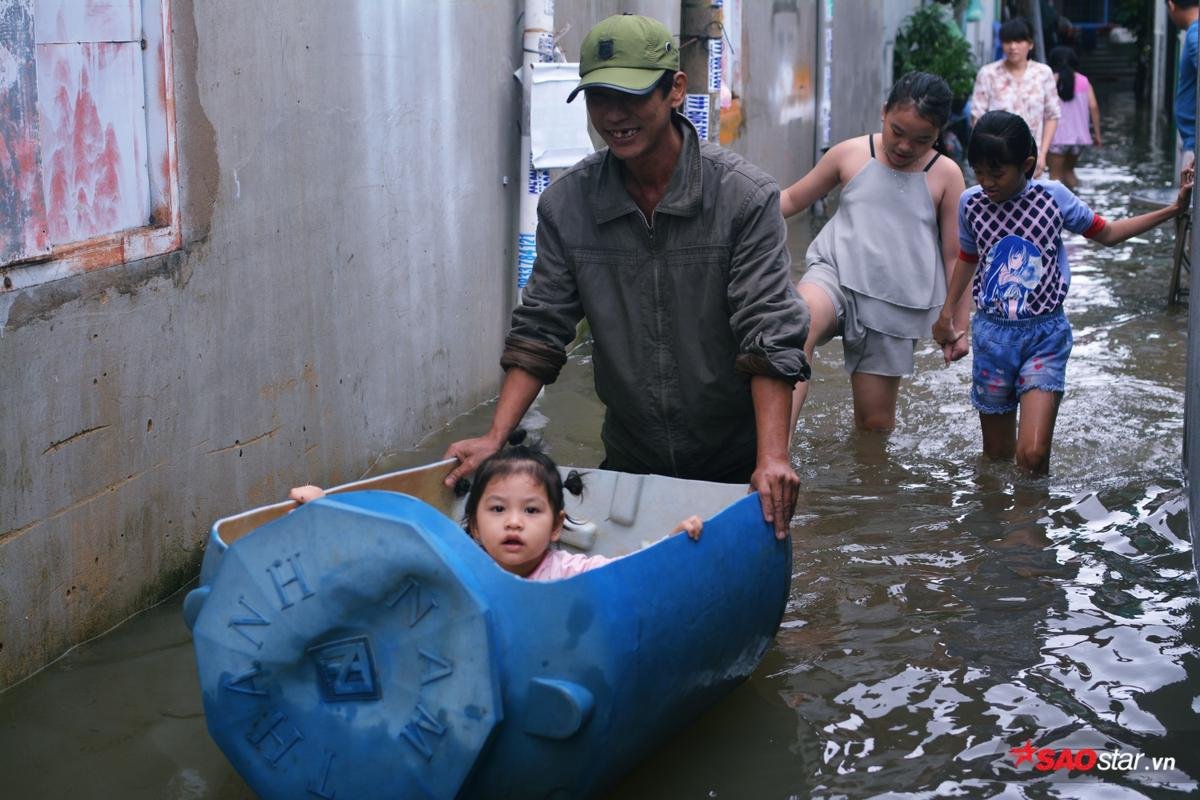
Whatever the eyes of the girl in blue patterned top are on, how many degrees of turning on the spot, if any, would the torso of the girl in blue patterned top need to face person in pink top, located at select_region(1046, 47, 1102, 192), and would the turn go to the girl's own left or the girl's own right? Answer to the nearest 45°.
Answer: approximately 180°

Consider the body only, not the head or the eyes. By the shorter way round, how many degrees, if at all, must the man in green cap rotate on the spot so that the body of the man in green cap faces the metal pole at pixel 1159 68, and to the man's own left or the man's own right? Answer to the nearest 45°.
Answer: approximately 180°

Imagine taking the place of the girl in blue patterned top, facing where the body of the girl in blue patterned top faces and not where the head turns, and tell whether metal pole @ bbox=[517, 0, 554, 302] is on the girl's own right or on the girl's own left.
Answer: on the girl's own right

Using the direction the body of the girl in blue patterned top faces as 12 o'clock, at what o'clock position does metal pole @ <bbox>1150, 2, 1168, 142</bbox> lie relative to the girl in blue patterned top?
The metal pole is roughly at 6 o'clock from the girl in blue patterned top.

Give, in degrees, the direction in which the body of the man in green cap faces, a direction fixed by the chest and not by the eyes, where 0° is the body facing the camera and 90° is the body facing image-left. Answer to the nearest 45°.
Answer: approximately 0°

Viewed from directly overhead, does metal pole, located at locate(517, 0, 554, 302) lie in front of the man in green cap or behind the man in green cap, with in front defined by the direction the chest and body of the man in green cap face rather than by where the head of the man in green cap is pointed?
behind

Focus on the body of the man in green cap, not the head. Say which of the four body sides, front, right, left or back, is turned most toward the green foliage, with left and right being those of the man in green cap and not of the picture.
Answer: back

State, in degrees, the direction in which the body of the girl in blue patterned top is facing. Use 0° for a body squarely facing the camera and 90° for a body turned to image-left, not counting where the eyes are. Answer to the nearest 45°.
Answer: approximately 0°

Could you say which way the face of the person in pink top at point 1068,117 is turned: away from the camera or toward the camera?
away from the camera

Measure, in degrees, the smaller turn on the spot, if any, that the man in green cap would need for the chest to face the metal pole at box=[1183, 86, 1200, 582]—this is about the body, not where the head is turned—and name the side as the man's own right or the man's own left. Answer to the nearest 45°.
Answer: approximately 135° to the man's own left

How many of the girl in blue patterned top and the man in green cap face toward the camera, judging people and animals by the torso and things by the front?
2

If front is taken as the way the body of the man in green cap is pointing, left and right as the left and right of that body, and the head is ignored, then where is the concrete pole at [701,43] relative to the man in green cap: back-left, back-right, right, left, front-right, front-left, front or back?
back
